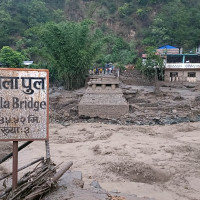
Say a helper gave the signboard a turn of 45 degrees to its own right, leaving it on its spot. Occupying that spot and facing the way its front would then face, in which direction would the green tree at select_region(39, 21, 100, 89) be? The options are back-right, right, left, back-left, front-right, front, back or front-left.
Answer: back-right

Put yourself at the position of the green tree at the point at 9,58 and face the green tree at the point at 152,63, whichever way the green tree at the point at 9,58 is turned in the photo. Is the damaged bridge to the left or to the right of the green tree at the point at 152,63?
right

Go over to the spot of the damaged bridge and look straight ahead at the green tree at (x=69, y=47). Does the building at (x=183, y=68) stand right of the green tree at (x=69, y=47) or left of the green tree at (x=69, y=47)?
right

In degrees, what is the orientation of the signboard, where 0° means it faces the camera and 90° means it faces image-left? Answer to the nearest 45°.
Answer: approximately 0°

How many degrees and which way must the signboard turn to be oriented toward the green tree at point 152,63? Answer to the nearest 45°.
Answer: approximately 135° to its left

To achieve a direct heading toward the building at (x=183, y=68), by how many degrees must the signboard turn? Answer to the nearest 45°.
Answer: approximately 135° to its left

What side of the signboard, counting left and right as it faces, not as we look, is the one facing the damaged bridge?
back

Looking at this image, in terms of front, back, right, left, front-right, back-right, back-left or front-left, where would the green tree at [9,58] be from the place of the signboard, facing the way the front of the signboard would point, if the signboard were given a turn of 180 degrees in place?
front
